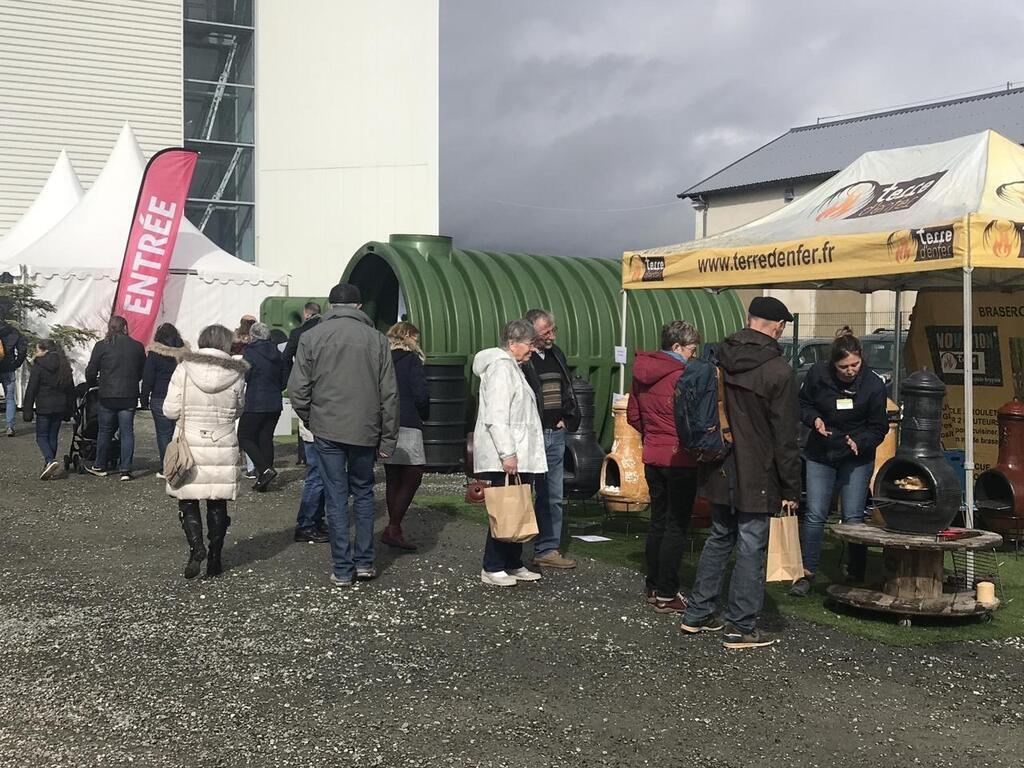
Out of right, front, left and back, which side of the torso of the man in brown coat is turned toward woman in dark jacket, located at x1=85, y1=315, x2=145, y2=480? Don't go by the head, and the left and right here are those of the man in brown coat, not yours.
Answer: left

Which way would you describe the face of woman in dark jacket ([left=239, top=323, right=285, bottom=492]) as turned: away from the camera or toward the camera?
away from the camera

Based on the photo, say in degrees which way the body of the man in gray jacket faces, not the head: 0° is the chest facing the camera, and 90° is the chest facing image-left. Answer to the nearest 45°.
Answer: approximately 180°

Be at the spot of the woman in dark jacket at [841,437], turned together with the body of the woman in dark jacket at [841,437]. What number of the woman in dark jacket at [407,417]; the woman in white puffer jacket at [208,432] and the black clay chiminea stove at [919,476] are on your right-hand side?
2

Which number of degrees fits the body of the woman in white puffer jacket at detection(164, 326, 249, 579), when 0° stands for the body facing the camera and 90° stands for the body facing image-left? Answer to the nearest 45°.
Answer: approximately 180°

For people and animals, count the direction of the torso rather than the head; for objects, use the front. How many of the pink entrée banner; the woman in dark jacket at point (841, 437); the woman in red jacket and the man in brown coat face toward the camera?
2

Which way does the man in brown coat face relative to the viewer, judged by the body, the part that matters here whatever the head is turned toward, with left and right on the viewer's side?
facing away from the viewer and to the right of the viewer
